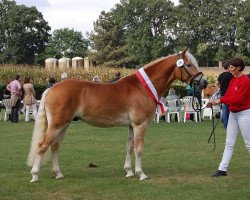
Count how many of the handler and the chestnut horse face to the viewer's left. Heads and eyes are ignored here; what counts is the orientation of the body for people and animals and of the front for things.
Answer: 1

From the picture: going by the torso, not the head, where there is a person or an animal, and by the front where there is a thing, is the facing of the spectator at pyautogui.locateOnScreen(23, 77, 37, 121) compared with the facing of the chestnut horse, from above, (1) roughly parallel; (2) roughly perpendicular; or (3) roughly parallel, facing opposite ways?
roughly perpendicular

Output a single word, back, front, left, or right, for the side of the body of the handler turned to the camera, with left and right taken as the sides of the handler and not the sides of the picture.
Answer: left

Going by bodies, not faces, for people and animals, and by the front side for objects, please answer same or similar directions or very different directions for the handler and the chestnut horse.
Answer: very different directions

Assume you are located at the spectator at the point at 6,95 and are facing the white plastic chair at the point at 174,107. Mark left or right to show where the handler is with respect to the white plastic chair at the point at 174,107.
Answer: right

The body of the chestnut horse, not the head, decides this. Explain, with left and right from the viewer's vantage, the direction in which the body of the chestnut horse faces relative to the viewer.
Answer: facing to the right of the viewer

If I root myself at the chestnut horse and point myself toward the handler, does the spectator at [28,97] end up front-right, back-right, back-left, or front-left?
back-left
